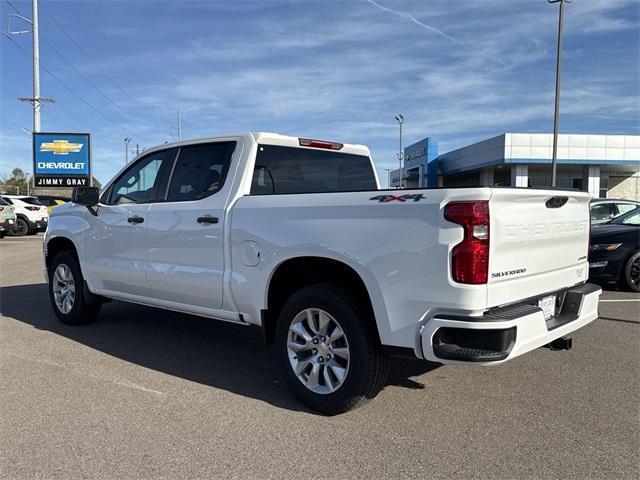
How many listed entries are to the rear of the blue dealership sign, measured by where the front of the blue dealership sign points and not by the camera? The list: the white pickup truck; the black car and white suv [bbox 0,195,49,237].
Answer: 0

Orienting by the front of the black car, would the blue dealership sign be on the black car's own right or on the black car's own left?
on the black car's own right

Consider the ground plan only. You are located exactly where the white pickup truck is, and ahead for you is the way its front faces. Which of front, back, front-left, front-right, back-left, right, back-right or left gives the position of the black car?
right

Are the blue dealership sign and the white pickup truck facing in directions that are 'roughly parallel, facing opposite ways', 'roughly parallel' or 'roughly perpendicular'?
roughly parallel, facing opposite ways

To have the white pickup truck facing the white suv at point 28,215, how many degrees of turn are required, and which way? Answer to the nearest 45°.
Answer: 0° — it already faces it

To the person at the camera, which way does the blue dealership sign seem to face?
facing the viewer

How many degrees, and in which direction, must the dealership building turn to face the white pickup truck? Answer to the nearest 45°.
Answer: approximately 45° to its left

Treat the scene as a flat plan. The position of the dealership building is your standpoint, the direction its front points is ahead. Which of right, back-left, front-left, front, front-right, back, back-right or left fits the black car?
front-left

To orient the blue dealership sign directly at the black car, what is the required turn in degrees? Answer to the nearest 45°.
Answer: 0° — it already faces it

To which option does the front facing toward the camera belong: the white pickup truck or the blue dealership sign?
the blue dealership sign

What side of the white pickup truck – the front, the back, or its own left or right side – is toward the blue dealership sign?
front

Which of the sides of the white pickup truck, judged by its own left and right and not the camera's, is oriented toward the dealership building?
right

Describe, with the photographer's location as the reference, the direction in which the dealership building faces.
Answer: facing the viewer and to the left of the viewer

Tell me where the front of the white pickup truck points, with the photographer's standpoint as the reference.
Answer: facing away from the viewer and to the left of the viewer

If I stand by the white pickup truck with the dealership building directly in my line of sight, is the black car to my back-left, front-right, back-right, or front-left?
front-right

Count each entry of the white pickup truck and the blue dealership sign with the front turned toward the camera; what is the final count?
1

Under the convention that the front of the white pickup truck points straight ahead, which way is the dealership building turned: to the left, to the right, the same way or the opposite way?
to the left
